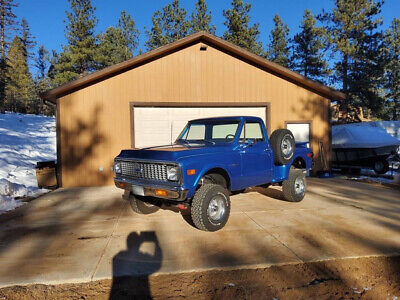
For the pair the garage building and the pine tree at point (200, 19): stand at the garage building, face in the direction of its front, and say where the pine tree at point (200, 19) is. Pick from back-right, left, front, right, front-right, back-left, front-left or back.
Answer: back

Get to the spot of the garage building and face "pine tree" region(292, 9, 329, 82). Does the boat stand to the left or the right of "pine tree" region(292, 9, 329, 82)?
right

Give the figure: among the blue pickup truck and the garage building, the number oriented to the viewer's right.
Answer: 0

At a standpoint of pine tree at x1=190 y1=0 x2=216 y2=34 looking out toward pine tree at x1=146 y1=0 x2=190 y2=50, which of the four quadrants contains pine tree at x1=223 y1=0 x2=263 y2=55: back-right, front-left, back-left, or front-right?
back-left

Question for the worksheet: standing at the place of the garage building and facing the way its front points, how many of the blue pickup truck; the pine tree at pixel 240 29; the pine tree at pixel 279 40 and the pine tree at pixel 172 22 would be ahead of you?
1

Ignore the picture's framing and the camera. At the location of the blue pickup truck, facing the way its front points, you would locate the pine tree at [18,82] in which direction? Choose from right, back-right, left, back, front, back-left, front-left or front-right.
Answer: right

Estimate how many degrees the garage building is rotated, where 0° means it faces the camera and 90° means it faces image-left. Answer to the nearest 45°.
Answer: approximately 0°

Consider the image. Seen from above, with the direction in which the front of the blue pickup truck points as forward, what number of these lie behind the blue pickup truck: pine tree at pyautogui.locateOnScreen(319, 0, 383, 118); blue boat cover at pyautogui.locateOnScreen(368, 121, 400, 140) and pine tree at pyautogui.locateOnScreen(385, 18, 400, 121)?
3

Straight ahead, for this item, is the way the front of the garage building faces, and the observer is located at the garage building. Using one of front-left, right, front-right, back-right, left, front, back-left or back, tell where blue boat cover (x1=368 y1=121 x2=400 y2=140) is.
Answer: back-left

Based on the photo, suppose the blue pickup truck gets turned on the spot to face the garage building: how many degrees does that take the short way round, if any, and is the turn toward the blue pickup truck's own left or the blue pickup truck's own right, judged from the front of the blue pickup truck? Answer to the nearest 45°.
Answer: approximately 135° to the blue pickup truck's own right

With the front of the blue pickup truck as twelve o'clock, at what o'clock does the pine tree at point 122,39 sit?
The pine tree is roughly at 4 o'clock from the blue pickup truck.

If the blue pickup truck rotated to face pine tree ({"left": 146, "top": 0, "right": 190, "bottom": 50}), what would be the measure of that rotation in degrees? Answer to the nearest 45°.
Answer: approximately 135° to its right

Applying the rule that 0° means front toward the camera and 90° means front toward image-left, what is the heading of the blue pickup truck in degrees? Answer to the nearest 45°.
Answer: approximately 45°

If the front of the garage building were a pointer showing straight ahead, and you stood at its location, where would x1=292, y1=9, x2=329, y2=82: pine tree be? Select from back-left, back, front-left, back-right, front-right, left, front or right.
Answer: back-left

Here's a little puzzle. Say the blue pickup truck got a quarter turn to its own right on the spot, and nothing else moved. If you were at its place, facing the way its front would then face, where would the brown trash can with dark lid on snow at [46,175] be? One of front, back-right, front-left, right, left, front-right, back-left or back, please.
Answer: front
